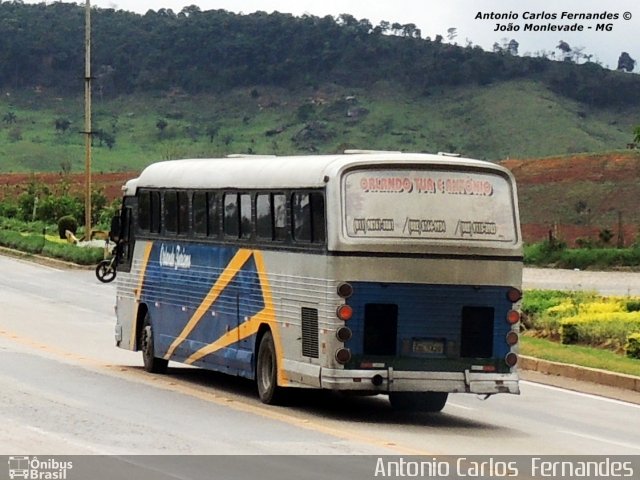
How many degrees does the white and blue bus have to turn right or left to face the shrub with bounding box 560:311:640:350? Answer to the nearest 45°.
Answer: approximately 90° to its right

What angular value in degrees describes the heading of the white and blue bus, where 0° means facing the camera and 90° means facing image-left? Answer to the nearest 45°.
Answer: approximately 135°

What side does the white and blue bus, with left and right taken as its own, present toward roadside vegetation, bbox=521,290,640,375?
right

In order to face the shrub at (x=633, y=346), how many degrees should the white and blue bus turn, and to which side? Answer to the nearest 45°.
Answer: approximately 90° to its right
